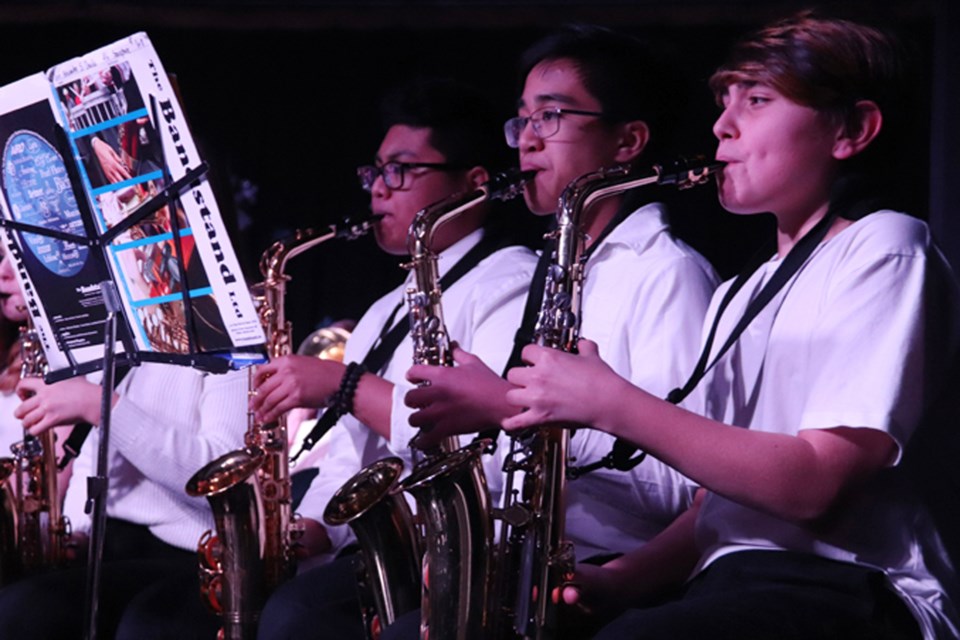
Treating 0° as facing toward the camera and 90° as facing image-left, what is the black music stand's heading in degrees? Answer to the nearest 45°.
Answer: approximately 225°

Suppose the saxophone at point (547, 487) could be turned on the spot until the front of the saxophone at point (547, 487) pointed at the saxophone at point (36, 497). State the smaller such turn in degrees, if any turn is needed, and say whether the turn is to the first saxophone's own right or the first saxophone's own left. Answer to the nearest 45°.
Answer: approximately 45° to the first saxophone's own right

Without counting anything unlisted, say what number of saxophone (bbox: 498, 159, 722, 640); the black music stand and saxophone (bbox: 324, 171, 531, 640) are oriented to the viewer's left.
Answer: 2

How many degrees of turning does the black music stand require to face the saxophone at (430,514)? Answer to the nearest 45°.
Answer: approximately 45° to its right

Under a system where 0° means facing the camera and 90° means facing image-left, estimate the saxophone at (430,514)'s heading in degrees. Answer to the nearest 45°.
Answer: approximately 90°

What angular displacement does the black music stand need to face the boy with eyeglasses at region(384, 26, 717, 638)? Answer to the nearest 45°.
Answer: approximately 45° to its right

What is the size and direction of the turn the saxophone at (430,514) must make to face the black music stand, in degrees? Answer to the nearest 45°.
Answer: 0° — it already faces it

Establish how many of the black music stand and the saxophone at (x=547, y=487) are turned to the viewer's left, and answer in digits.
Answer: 1

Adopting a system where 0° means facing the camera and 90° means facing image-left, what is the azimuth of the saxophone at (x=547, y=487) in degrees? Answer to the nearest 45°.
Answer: approximately 90°

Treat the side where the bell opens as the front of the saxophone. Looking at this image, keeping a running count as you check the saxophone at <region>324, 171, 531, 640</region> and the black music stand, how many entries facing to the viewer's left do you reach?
1

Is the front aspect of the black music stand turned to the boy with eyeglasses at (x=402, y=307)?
yes

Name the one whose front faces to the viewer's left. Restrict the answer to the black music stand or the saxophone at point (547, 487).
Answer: the saxophone
